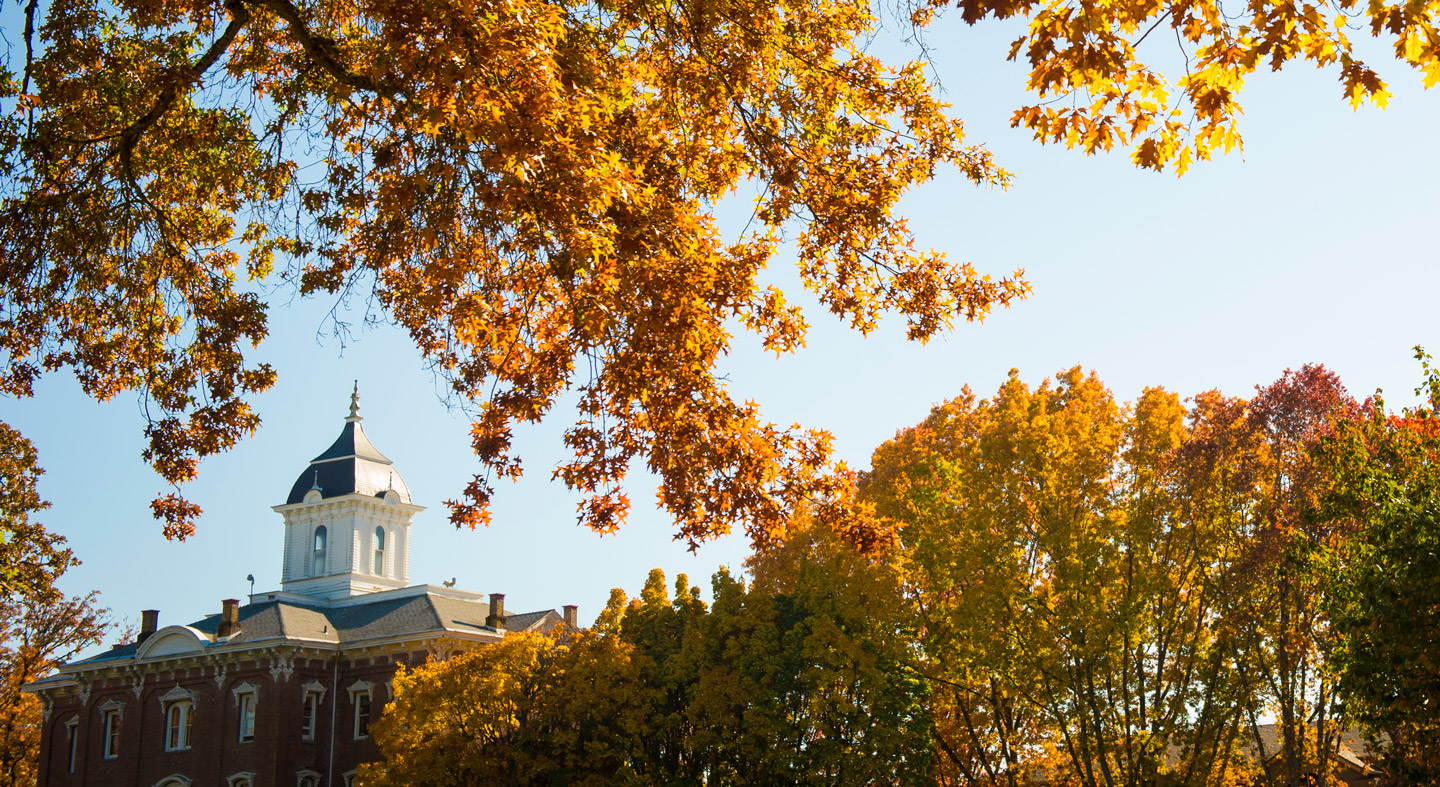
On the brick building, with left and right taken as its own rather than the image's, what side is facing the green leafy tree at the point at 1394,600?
left

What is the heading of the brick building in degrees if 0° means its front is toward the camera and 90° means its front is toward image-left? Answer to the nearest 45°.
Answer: approximately 45°

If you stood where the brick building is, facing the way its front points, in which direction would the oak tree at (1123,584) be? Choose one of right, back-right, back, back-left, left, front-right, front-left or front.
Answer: left
